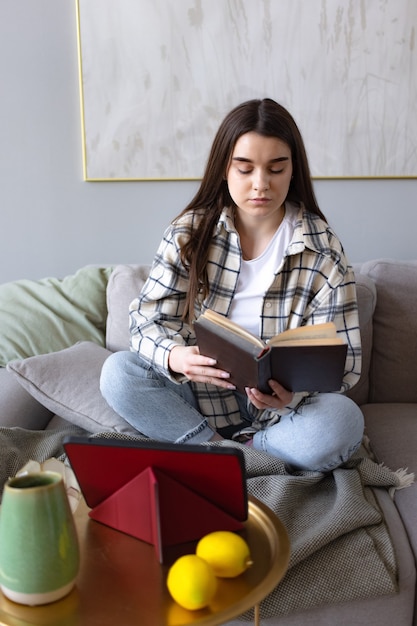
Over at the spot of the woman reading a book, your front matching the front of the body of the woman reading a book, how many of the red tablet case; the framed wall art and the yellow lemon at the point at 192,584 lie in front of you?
2

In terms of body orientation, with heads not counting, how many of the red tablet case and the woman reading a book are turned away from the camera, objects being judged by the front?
1

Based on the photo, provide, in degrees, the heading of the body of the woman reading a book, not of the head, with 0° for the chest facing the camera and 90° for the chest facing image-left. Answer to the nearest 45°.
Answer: approximately 0°

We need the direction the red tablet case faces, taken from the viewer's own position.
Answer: facing away from the viewer
